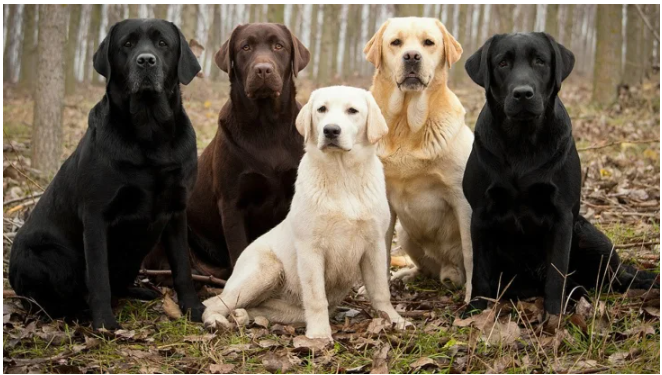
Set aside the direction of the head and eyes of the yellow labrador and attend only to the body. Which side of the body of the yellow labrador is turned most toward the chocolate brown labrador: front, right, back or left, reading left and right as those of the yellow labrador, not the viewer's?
right

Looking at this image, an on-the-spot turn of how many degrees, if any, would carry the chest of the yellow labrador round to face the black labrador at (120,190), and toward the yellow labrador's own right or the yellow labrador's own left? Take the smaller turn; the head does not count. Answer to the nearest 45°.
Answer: approximately 45° to the yellow labrador's own right

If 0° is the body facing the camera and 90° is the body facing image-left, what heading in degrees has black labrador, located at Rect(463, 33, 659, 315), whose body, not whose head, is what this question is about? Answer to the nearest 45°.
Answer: approximately 0°

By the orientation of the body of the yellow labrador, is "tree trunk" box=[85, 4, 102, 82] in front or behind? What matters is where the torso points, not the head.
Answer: behind

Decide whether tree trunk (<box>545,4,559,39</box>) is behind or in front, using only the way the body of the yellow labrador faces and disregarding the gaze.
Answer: behind

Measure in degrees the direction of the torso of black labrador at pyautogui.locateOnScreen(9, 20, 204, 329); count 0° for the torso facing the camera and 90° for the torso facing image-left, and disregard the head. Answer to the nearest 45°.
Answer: approximately 315°

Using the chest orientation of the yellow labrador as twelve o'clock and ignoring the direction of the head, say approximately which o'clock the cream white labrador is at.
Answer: The cream white labrador is roughly at 1 o'clock from the yellow labrador.

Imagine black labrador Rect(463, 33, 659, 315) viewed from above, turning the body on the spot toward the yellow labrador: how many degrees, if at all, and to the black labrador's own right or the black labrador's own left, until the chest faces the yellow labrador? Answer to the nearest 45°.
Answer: approximately 135° to the black labrador's own right

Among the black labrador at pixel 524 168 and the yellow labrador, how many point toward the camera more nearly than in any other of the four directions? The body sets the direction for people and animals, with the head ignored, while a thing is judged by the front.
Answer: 2

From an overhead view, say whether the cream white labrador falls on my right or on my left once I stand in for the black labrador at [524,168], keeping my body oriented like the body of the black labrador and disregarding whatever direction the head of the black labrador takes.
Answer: on my right

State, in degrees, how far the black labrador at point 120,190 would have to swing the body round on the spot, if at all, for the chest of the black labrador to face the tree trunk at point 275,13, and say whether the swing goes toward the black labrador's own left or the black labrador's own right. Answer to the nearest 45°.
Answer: approximately 135° to the black labrador's own left

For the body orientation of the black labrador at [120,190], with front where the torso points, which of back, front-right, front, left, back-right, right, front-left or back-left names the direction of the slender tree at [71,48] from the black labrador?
back-left
